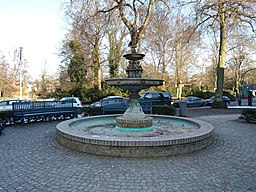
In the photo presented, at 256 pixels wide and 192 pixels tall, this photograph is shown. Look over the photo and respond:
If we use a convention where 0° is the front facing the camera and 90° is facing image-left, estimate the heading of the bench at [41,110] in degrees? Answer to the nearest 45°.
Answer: approximately 315°

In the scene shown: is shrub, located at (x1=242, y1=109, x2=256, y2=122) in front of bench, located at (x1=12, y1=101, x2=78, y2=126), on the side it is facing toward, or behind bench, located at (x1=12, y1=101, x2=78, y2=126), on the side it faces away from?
in front

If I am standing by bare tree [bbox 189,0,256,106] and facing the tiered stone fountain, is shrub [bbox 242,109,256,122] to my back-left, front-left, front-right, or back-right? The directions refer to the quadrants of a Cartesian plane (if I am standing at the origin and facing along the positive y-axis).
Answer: front-left

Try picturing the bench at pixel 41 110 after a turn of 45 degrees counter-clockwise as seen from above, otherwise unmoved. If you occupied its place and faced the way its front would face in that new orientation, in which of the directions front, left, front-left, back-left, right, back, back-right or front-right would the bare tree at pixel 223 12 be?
front

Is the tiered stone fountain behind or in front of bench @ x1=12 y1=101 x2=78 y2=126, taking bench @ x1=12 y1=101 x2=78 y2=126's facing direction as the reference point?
in front

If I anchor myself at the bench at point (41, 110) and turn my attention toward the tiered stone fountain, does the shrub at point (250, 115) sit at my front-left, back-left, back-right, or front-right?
front-left
